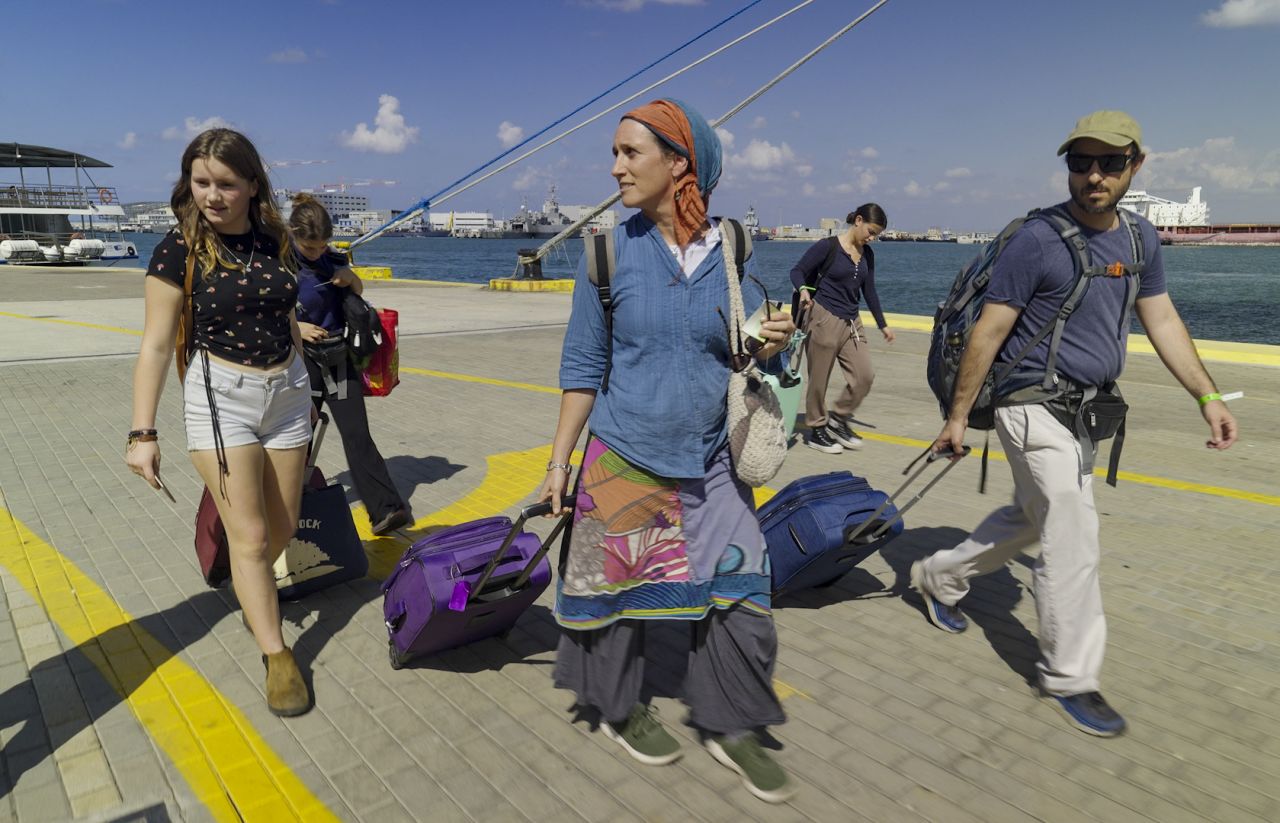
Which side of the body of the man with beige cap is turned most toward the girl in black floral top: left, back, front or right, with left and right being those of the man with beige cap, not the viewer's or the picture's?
right

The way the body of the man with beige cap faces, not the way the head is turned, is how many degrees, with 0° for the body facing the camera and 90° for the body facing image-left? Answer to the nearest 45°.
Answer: approximately 315°

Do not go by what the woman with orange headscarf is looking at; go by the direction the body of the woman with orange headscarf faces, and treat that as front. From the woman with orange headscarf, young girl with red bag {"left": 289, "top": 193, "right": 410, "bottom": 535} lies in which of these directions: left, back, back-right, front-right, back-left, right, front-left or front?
back

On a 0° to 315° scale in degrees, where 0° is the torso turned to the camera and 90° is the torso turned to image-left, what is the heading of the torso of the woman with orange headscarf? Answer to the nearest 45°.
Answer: approximately 315°

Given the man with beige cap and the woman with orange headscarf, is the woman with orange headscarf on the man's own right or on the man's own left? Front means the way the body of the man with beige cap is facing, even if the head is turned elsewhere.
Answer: on the man's own right

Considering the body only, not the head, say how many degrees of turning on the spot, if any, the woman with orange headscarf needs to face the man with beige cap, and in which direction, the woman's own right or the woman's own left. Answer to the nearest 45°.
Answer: approximately 45° to the woman's own left

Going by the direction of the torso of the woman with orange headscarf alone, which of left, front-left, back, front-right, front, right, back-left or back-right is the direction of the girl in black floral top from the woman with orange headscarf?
back-right
